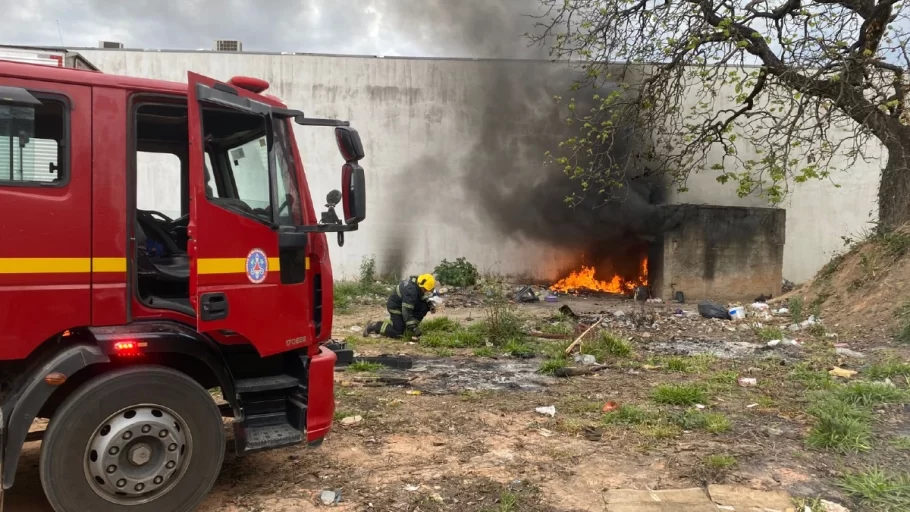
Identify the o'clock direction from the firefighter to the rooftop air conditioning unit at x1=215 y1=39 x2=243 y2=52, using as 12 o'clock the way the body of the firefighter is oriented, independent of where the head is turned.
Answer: The rooftop air conditioning unit is roughly at 8 o'clock from the firefighter.

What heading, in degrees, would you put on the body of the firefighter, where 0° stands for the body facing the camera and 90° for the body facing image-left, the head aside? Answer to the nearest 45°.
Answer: approximately 270°

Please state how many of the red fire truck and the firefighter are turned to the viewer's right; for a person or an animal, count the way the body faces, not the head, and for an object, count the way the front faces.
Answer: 2

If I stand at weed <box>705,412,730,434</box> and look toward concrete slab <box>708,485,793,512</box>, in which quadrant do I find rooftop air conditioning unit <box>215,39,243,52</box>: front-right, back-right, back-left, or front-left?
back-right

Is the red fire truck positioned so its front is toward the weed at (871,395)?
yes

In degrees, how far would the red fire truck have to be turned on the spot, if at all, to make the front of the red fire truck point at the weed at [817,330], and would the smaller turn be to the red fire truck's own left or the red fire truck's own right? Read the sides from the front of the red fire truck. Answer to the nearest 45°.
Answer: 0° — it already faces it

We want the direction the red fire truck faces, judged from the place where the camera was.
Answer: facing to the right of the viewer
